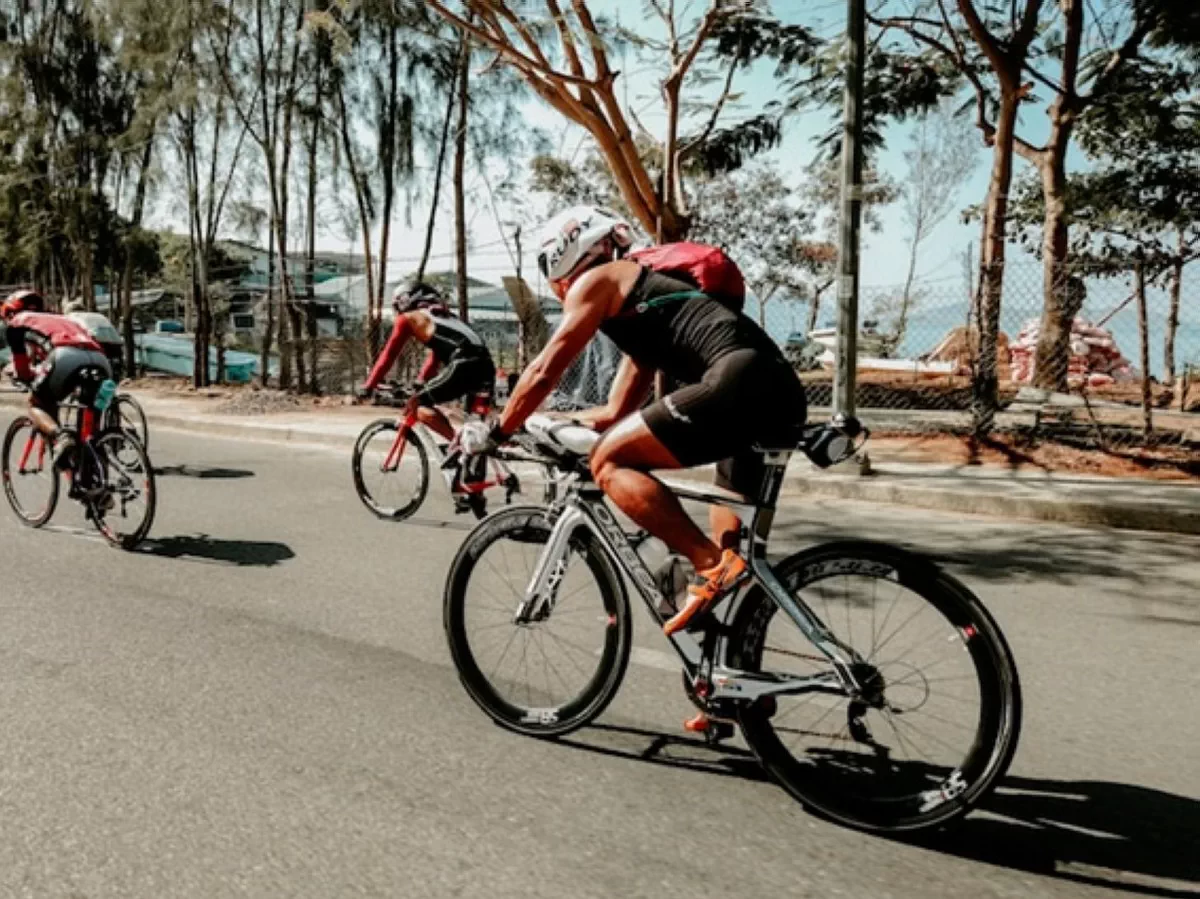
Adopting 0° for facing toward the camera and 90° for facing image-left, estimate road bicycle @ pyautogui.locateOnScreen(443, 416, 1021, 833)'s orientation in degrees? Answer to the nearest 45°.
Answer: approximately 135°

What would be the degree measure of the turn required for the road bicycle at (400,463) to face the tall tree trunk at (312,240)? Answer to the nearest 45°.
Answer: approximately 45° to its right

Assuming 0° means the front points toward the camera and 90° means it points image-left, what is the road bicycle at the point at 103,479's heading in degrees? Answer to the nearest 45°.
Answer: approximately 135°

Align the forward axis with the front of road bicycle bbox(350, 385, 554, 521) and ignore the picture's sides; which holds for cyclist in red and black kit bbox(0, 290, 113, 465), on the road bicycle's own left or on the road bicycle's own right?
on the road bicycle's own left

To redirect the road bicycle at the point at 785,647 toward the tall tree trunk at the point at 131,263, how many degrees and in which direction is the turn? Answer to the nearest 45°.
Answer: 0° — it already faces it

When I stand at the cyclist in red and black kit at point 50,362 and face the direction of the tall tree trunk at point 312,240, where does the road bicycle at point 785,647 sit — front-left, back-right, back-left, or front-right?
back-right

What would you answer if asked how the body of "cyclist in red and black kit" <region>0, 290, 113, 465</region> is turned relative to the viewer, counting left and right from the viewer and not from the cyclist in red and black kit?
facing away from the viewer and to the left of the viewer

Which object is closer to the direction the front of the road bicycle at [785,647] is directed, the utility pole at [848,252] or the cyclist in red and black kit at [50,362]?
the cyclist in red and black kit

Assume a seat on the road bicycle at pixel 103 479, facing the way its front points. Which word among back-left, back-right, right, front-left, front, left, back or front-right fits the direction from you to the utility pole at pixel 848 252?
back-right

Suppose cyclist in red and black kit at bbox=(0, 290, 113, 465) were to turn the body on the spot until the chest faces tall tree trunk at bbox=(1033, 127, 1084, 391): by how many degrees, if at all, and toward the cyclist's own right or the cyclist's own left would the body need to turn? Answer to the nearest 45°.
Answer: approximately 135° to the cyclist's own right

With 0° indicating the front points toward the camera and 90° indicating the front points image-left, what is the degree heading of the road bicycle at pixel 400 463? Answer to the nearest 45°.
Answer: approximately 135°

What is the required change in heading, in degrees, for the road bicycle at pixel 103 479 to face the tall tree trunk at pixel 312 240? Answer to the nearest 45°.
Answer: approximately 45° to its right

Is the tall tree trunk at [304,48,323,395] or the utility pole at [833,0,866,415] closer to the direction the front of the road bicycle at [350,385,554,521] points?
the tall tree trunk
